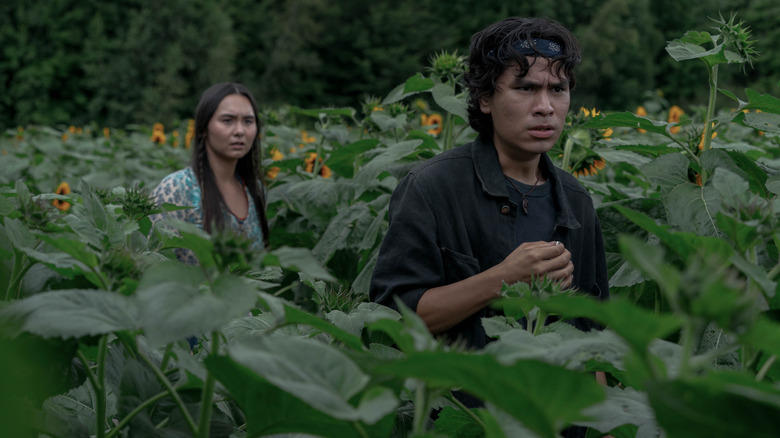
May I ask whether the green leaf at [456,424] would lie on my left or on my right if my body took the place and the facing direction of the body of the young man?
on my right

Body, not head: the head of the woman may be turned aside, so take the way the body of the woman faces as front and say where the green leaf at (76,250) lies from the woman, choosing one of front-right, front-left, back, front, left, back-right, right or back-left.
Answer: front-right

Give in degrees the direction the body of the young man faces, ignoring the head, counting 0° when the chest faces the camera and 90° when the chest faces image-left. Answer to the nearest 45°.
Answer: approximately 315°

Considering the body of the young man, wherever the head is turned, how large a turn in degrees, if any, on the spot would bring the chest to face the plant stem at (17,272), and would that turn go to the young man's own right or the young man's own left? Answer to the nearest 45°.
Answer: approximately 90° to the young man's own right

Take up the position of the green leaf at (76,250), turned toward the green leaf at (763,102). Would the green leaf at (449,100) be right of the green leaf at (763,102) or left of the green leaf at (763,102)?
left

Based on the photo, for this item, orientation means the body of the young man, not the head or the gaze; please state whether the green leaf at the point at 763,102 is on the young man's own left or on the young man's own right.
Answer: on the young man's own left

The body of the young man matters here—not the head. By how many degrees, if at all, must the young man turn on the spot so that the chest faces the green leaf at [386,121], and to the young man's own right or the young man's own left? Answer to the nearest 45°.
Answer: approximately 135° to the young man's own left

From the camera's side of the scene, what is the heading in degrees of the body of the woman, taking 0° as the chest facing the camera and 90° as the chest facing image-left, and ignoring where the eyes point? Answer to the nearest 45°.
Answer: approximately 315°

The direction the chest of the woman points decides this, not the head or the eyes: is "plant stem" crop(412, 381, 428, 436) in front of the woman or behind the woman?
in front

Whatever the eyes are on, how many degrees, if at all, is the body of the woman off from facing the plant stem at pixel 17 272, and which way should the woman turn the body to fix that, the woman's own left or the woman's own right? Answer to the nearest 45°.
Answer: approximately 45° to the woman's own right

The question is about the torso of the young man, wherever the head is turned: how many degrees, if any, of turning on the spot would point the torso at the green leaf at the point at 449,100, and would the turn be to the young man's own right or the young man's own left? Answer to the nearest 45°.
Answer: approximately 135° to the young man's own left

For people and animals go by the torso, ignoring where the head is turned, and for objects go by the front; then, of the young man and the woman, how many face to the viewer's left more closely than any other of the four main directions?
0
